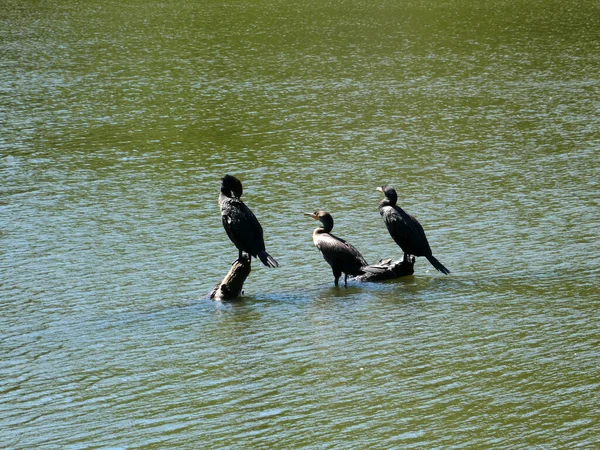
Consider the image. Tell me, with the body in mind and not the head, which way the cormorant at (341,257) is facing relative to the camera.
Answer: to the viewer's left

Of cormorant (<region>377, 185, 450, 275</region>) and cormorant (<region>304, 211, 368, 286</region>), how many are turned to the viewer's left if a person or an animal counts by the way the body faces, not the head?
2

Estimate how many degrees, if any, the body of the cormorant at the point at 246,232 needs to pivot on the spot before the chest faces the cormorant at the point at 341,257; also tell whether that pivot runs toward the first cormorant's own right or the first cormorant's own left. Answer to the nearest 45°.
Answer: approximately 180°

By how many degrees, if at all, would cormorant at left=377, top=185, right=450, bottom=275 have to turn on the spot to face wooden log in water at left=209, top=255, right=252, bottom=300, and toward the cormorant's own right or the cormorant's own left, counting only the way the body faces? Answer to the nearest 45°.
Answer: approximately 45° to the cormorant's own left

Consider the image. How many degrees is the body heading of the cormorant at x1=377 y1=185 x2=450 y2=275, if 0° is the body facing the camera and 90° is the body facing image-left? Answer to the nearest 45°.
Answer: approximately 90°

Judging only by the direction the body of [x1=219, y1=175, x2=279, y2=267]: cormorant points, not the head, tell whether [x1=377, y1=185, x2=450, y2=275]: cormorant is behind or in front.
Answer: behind

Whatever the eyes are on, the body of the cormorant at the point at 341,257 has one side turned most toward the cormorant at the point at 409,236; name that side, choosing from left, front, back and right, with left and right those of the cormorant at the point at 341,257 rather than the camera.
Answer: back

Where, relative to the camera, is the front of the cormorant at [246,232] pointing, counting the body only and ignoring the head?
to the viewer's left

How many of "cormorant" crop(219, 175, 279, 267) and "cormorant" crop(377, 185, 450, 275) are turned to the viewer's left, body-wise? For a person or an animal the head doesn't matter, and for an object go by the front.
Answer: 2
